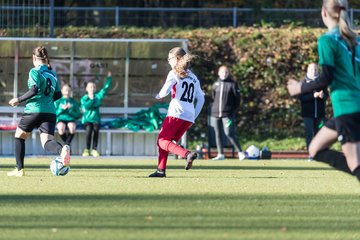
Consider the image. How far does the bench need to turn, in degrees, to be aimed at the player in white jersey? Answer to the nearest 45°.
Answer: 0° — it already faces them

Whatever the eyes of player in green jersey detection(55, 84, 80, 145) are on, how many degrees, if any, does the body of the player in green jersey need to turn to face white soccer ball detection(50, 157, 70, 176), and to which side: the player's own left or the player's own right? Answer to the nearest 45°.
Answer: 0° — they already face it

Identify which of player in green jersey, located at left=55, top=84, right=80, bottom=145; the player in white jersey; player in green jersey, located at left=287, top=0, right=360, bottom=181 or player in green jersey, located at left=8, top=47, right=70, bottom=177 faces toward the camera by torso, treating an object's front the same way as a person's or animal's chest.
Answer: player in green jersey, located at left=55, top=84, right=80, bottom=145

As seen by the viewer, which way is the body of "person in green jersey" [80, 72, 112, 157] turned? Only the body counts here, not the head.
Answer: toward the camera

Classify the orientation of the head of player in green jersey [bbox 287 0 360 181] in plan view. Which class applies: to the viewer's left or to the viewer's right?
to the viewer's left

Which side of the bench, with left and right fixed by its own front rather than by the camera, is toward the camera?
front

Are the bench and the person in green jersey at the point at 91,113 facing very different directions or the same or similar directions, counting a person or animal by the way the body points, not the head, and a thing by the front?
same or similar directions

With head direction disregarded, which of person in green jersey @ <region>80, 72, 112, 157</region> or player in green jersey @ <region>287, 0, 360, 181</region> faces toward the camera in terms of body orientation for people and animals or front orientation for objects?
the person in green jersey

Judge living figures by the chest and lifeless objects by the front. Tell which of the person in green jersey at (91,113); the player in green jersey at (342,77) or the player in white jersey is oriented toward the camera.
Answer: the person in green jersey

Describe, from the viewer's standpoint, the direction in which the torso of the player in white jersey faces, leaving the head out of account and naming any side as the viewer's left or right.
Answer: facing away from the viewer and to the left of the viewer

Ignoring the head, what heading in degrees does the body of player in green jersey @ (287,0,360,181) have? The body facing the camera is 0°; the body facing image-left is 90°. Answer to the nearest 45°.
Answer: approximately 135°
